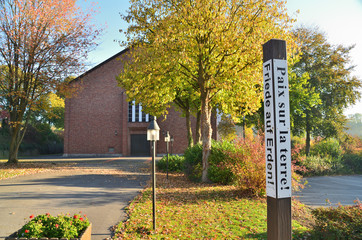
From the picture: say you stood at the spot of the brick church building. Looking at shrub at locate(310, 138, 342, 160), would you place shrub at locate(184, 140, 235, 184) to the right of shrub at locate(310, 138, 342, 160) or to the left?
right

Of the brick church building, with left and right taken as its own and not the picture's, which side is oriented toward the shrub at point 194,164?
front

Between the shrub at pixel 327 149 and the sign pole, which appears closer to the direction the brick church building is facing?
the sign pole

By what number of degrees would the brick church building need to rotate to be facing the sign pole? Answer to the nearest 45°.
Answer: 0° — it already faces it

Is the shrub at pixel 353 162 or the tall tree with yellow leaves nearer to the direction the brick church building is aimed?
the tall tree with yellow leaves

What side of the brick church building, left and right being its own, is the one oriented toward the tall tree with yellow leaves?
front

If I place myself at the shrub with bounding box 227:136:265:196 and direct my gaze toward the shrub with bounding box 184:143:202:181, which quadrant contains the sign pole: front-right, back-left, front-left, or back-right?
back-left

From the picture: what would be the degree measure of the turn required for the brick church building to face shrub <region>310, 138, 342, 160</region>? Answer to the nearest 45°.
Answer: approximately 45° to its left

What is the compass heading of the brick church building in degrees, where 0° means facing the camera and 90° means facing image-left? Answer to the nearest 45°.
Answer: approximately 0°

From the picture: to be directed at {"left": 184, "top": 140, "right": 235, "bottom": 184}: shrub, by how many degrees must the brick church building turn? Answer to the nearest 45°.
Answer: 0° — it already faces it

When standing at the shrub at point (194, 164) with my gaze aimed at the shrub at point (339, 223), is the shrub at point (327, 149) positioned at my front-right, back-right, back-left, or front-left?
back-left
